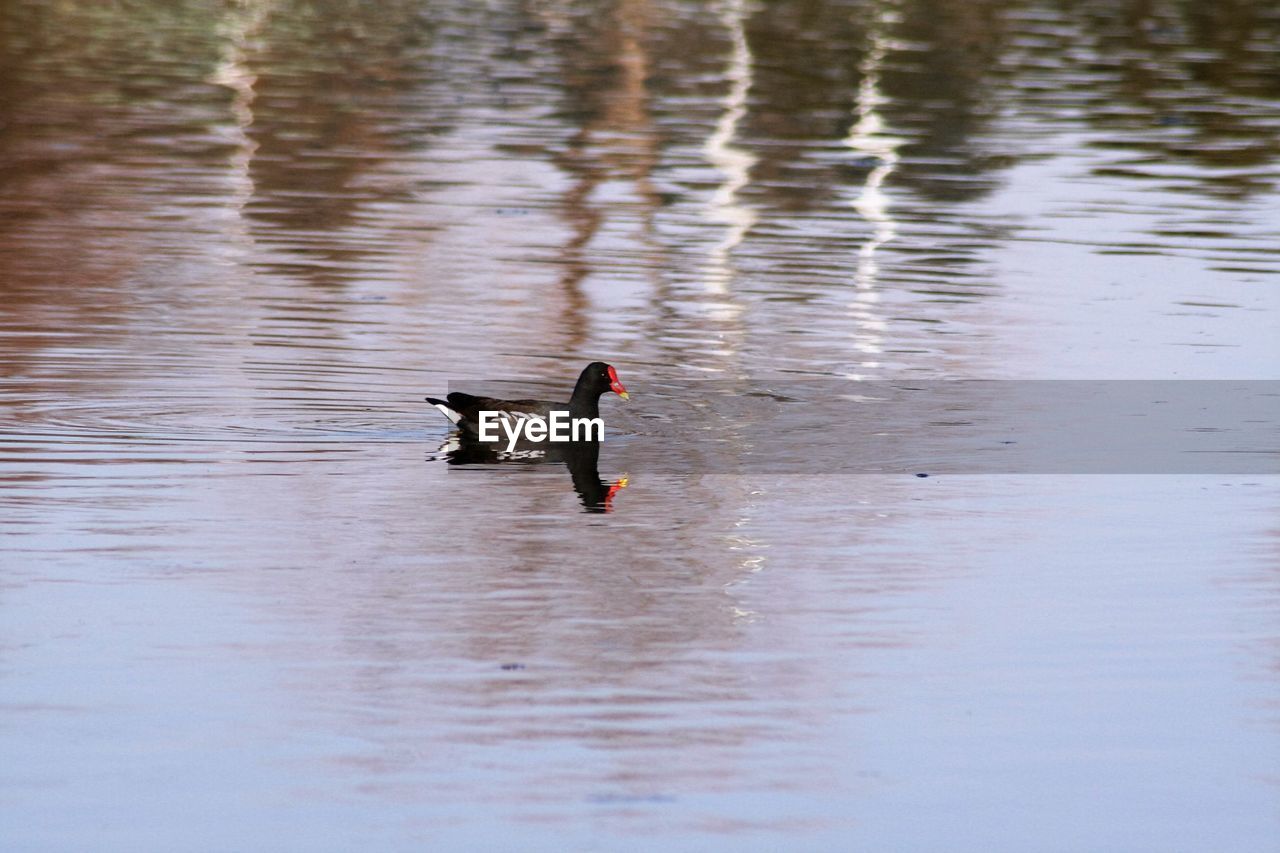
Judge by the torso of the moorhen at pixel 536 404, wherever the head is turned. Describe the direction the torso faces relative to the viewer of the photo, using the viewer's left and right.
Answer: facing to the right of the viewer
